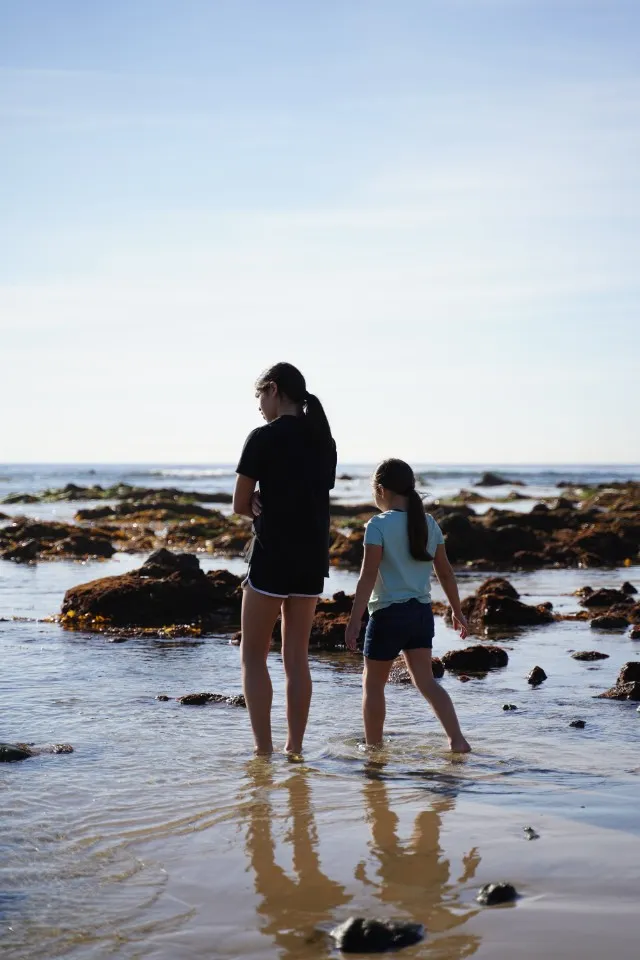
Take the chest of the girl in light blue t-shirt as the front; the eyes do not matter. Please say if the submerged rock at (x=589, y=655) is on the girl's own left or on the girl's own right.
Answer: on the girl's own right

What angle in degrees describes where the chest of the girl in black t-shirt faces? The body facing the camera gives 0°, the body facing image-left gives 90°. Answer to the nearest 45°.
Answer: approximately 135°

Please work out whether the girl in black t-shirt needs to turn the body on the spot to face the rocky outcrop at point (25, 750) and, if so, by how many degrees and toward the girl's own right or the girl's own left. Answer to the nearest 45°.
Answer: approximately 45° to the girl's own left

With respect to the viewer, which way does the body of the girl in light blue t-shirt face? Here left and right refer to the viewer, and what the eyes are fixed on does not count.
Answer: facing away from the viewer and to the left of the viewer

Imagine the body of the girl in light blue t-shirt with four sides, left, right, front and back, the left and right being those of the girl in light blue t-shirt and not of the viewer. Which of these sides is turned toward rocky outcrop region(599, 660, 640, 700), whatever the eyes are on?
right
